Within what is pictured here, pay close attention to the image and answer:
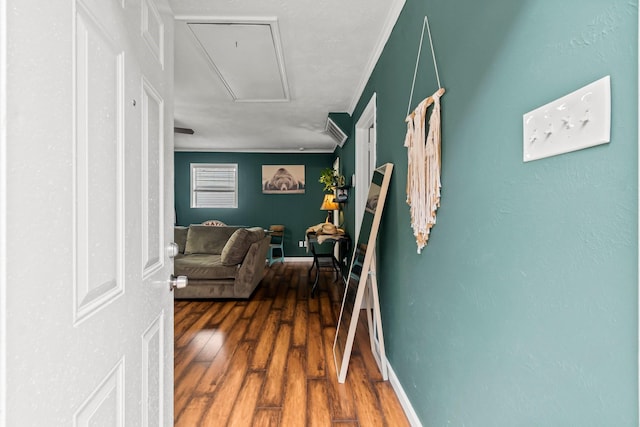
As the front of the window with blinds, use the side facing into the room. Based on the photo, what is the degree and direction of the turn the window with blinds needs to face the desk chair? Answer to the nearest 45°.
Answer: approximately 45° to its left

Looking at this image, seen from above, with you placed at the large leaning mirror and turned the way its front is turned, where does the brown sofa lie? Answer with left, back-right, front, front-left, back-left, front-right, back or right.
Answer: front-right

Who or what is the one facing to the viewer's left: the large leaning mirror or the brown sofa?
the large leaning mirror

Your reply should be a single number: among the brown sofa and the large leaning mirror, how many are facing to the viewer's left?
1

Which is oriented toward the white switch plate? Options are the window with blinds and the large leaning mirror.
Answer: the window with blinds

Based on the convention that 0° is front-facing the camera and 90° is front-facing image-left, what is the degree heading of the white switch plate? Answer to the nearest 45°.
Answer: approximately 45°

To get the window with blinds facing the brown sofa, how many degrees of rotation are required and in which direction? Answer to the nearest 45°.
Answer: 0° — it already faces it

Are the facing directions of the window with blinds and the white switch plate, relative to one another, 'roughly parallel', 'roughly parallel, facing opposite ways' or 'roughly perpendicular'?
roughly perpendicular

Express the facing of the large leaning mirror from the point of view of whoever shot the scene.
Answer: facing to the left of the viewer

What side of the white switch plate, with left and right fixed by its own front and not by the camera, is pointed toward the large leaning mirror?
right
